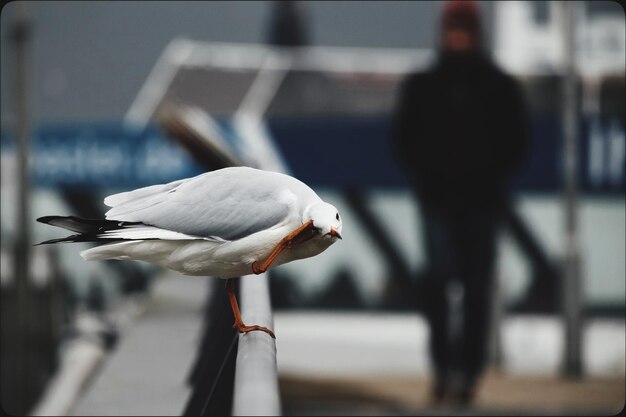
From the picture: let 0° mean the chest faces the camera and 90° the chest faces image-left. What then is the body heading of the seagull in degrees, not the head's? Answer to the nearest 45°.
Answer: approximately 270°

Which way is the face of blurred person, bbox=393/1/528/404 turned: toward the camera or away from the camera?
toward the camera

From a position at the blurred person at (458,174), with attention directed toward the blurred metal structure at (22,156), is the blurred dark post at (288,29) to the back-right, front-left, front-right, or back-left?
front-right

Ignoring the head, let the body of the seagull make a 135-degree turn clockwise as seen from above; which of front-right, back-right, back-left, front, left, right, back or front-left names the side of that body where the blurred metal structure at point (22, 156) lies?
back-right

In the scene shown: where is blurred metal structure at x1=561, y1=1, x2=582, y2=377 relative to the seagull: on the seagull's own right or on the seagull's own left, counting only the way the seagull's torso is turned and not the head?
on the seagull's own left

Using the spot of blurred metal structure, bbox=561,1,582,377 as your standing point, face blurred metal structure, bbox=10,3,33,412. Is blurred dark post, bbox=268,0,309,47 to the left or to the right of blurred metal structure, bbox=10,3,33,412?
right

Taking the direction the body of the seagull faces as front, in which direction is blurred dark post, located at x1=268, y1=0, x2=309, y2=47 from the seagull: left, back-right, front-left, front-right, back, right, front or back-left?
left
